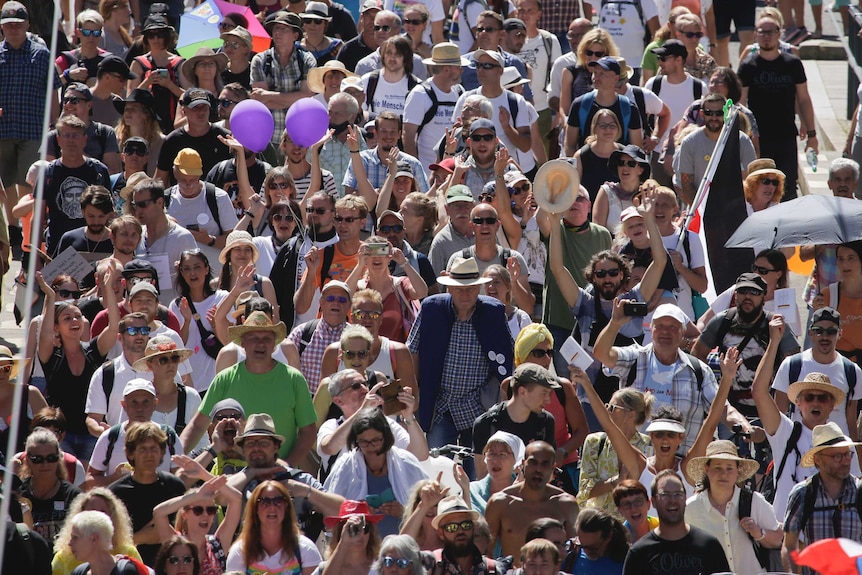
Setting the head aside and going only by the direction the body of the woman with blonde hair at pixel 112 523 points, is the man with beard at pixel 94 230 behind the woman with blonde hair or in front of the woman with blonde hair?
behind

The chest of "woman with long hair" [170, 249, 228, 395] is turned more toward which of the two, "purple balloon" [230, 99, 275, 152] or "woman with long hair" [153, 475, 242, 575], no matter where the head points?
the woman with long hair

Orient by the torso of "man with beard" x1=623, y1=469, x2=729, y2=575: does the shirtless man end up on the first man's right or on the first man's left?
on the first man's right

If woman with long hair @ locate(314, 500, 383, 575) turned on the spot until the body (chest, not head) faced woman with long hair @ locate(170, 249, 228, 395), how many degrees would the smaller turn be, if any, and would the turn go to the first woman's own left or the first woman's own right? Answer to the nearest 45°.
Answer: approximately 180°

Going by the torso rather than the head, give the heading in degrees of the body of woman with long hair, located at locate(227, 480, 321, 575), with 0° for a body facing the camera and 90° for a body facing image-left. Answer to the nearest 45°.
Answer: approximately 0°

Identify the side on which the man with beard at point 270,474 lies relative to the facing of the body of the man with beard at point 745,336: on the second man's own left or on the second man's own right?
on the second man's own right

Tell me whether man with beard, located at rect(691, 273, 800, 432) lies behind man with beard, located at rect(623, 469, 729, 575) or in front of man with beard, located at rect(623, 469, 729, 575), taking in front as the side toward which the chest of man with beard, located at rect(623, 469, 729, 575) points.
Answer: behind

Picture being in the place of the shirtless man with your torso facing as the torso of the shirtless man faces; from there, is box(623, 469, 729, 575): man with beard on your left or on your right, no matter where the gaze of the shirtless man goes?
on your left

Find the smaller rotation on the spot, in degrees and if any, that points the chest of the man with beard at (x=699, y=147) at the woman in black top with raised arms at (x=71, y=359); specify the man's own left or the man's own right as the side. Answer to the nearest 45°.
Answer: approximately 45° to the man's own right
